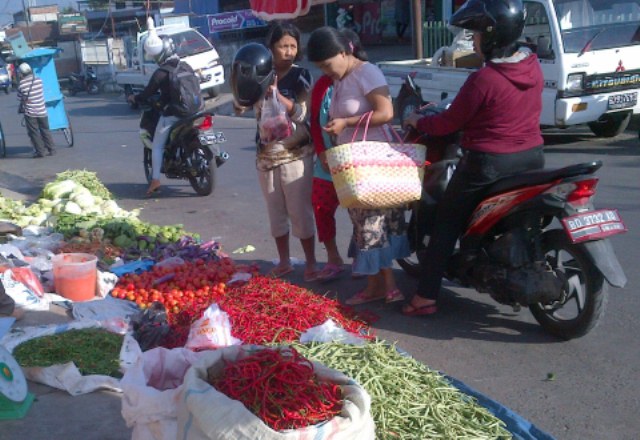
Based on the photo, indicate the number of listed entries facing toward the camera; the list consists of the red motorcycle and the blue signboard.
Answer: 1

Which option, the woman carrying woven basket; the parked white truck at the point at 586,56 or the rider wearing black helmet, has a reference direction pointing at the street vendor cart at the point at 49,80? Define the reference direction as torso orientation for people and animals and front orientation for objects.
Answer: the rider wearing black helmet

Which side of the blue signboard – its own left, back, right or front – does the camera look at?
front

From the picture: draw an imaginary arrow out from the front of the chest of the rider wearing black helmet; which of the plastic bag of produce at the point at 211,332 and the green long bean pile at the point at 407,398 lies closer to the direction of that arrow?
the plastic bag of produce

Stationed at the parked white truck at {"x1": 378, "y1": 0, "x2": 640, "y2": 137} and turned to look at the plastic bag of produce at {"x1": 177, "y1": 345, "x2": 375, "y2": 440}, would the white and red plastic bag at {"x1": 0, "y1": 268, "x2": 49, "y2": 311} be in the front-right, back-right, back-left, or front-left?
front-right

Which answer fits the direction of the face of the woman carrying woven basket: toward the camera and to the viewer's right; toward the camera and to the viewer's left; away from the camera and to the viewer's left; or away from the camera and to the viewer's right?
toward the camera and to the viewer's left

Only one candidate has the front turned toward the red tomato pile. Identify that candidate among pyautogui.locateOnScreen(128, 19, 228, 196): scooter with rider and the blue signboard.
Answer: the blue signboard

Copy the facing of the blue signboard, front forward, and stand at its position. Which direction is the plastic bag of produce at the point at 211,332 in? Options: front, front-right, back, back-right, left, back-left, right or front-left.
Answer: front

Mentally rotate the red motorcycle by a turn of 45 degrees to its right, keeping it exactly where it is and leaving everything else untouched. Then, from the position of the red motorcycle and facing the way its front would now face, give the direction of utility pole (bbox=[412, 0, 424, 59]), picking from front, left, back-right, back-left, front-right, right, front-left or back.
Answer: front

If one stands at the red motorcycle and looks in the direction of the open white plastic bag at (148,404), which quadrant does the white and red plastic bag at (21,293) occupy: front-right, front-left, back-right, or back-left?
front-right

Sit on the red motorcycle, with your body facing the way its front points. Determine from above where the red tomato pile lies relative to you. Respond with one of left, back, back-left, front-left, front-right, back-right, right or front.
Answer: front-left

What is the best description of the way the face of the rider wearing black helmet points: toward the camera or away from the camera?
away from the camera

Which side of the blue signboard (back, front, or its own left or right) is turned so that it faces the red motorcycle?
front

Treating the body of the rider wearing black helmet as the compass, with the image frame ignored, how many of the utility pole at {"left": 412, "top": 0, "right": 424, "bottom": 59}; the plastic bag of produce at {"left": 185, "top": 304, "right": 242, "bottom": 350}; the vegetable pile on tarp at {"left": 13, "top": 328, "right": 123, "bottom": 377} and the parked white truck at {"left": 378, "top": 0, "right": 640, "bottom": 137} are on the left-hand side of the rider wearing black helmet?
2

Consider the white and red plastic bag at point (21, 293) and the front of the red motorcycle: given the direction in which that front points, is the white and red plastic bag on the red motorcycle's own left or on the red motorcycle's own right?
on the red motorcycle's own left

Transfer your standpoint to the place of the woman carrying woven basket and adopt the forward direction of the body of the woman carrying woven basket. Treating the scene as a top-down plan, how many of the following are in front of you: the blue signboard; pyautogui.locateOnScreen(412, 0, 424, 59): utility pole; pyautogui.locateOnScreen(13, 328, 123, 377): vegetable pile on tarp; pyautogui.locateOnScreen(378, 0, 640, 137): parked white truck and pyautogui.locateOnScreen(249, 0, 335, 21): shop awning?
1

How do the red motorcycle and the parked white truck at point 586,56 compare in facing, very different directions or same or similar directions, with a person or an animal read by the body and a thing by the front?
very different directions

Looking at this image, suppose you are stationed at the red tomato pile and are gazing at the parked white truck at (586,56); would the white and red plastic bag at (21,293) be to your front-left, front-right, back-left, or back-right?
back-left

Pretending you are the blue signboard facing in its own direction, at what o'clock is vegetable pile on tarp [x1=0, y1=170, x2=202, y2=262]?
The vegetable pile on tarp is roughly at 12 o'clock from the blue signboard.

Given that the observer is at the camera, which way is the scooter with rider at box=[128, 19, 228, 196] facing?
facing away from the viewer and to the left of the viewer

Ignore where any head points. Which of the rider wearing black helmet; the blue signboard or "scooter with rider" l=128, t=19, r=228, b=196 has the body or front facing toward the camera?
the blue signboard

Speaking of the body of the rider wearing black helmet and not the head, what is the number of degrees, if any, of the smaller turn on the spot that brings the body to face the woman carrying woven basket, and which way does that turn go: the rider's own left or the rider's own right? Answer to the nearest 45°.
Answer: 0° — they already face them
